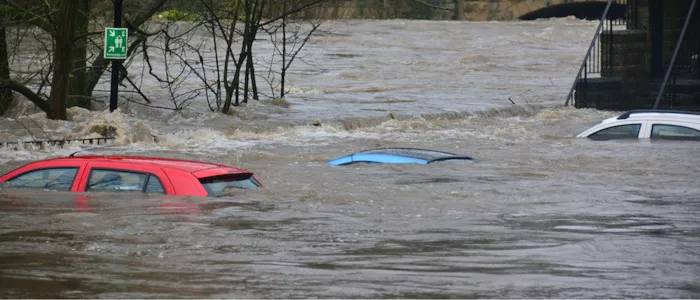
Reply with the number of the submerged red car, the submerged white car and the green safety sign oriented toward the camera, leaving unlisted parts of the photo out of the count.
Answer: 1

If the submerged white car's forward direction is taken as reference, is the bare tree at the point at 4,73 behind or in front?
in front

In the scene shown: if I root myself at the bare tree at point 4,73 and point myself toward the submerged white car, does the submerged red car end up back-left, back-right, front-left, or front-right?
front-right

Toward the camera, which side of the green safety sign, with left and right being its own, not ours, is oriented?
front

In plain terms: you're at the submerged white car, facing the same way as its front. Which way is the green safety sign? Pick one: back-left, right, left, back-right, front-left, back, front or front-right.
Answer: front

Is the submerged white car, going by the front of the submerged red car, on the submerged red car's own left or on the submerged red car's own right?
on the submerged red car's own right

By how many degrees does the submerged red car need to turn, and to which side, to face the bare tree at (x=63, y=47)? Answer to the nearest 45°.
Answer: approximately 45° to its right

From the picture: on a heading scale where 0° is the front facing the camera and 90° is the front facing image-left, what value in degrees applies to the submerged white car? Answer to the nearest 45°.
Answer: approximately 90°

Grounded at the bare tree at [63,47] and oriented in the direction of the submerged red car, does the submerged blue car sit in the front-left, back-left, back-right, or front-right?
front-left

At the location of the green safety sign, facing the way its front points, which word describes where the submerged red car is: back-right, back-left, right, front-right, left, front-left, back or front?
front

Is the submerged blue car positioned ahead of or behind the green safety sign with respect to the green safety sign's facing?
ahead

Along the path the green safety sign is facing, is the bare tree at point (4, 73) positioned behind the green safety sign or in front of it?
behind

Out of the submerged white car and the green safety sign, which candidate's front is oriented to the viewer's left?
the submerged white car

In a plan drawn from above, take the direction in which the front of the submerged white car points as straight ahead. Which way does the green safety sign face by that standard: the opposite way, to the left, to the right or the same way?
to the left

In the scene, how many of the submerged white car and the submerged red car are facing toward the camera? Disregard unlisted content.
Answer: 0

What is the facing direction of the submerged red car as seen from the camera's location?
facing away from the viewer and to the left of the viewer
